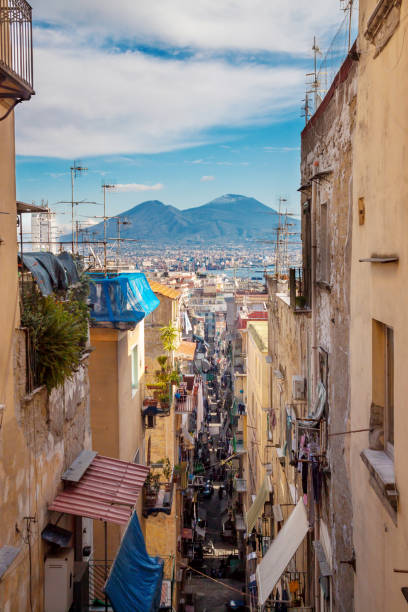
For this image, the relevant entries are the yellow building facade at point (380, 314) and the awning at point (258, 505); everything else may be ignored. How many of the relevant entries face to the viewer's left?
2

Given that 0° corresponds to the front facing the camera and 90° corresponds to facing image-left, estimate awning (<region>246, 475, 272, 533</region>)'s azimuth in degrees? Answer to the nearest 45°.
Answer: approximately 90°

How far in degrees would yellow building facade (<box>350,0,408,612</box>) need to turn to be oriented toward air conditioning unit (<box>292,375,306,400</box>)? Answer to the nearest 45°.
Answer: approximately 90° to its right

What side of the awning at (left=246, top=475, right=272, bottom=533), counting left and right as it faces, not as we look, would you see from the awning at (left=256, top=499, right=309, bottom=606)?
left

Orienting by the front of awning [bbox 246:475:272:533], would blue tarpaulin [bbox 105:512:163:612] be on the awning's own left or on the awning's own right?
on the awning's own left

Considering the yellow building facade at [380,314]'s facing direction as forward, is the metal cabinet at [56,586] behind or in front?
in front

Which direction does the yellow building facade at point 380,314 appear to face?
to the viewer's left

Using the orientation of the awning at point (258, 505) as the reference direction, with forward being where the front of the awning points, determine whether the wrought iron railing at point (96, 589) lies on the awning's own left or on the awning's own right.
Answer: on the awning's own left
